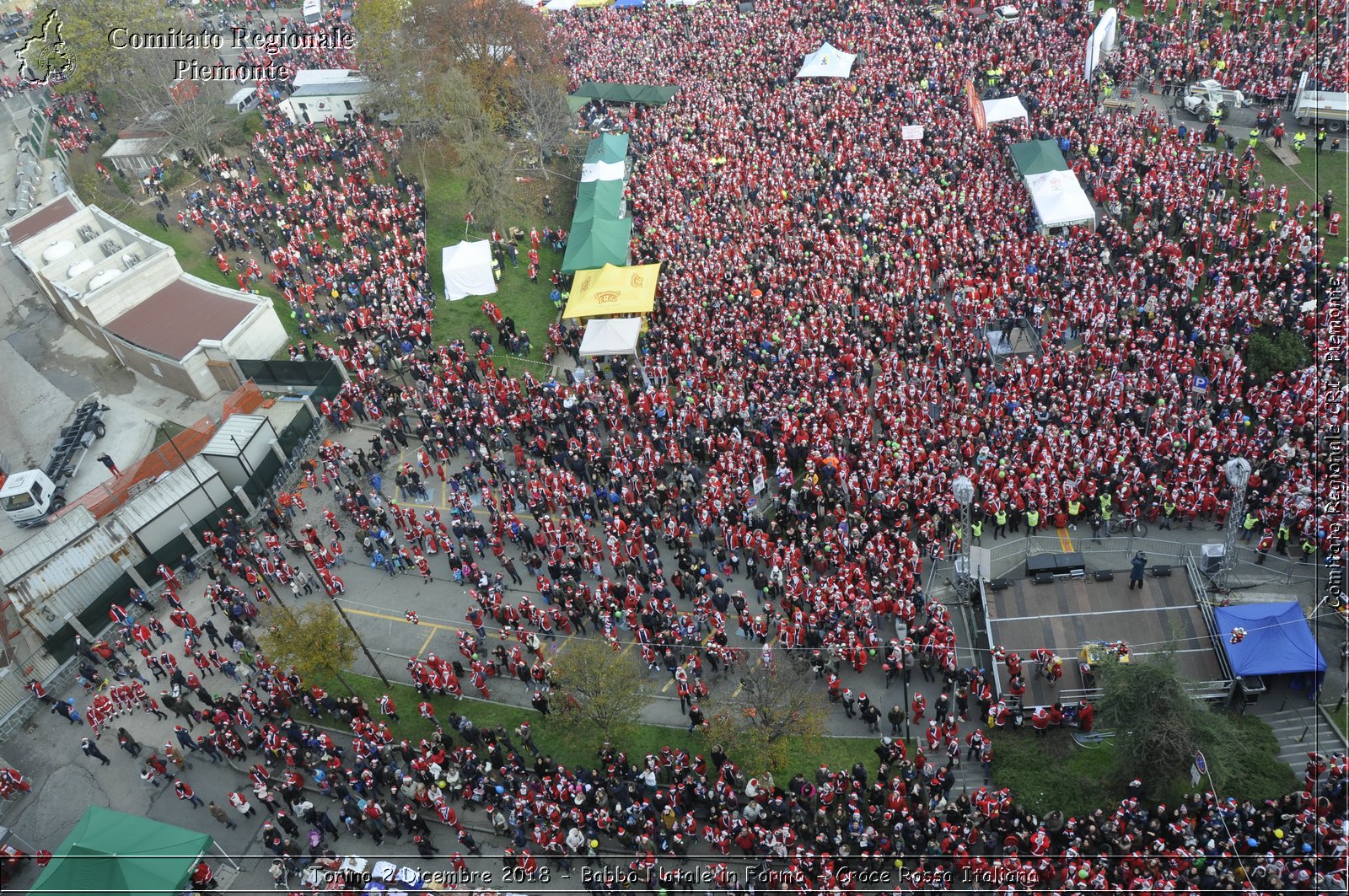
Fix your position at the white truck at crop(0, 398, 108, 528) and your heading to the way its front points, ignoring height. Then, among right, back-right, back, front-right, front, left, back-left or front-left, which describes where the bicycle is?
left

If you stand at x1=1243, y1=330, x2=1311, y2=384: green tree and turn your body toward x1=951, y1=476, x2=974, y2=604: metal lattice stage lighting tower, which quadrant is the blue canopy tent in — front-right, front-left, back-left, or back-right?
front-left

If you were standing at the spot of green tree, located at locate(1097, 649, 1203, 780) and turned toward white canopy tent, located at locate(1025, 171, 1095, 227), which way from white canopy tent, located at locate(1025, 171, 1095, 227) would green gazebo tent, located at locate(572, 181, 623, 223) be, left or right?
left

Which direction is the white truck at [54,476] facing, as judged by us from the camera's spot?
facing the viewer and to the left of the viewer

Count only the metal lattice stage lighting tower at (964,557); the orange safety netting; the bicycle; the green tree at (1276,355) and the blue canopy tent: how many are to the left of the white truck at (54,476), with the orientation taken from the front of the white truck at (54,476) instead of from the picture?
5

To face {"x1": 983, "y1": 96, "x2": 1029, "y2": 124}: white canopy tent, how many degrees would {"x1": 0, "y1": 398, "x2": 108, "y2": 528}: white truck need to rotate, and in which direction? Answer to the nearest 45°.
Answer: approximately 135° to its left

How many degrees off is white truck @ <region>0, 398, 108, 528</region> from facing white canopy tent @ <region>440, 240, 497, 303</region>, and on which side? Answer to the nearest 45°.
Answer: approximately 135° to its left

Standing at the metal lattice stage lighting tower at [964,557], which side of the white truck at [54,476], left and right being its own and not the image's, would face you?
left

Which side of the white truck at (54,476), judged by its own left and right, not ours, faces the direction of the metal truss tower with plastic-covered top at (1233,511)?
left

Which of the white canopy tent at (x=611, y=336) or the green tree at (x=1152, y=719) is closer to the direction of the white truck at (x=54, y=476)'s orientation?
the green tree

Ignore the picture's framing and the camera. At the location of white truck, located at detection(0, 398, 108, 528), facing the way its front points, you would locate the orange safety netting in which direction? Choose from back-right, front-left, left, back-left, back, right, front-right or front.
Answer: left

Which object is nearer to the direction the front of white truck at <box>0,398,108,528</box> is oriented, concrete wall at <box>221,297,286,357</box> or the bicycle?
the bicycle

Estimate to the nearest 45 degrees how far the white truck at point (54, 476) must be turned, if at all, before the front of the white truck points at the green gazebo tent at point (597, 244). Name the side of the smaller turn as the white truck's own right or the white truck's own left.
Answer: approximately 135° to the white truck's own left

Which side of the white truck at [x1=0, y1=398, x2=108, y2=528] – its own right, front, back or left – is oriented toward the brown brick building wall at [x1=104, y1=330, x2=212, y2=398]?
back

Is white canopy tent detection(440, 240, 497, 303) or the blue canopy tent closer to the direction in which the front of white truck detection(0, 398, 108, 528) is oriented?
the blue canopy tent

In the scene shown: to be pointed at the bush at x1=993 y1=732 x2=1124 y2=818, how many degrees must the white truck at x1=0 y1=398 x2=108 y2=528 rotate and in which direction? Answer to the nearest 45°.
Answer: approximately 90° to its left
